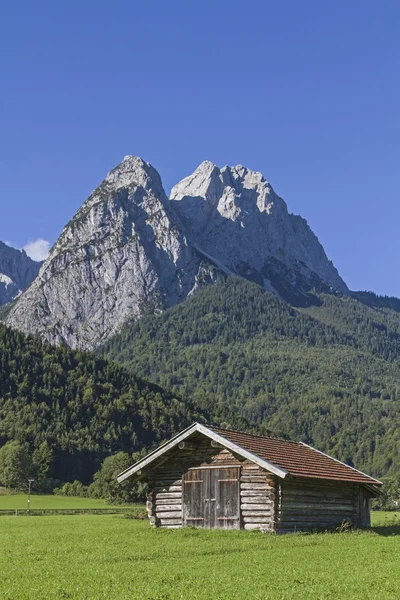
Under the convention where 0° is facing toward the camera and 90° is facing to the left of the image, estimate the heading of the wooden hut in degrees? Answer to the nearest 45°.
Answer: approximately 45°
